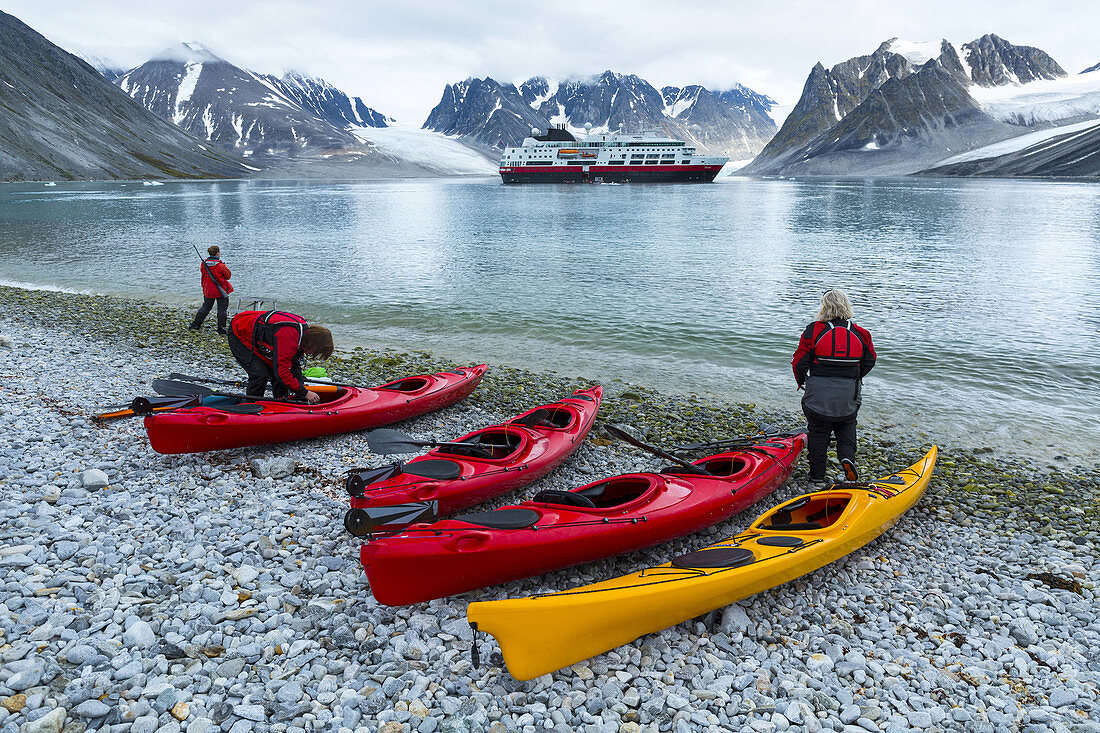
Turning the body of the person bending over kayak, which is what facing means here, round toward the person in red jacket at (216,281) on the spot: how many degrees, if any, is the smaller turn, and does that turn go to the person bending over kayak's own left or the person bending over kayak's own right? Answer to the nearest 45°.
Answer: approximately 90° to the person bending over kayak's own left

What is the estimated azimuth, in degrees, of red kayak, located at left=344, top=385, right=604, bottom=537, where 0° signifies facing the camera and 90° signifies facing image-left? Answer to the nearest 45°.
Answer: approximately 225°

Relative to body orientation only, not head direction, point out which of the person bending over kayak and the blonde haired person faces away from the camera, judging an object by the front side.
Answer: the blonde haired person

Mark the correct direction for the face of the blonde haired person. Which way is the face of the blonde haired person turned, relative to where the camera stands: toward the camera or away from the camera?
away from the camera

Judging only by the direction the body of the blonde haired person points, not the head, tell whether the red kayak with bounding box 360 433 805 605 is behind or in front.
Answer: behind

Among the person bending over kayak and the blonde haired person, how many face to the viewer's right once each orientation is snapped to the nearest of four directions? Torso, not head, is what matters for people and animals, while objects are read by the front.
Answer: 1

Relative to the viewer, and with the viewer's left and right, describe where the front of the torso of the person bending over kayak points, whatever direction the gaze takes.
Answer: facing to the right of the viewer

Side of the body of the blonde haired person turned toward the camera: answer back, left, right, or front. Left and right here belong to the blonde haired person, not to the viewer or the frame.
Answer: back

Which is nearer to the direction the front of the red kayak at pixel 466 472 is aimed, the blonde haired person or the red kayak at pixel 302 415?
the blonde haired person

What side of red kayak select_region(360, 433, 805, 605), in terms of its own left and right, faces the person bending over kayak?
left
